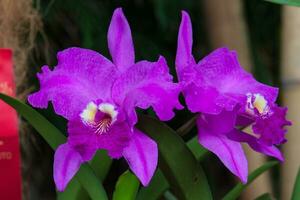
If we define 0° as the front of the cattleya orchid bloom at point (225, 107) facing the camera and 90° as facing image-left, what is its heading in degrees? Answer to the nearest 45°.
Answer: approximately 315°

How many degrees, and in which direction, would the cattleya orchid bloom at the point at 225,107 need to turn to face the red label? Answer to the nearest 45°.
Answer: approximately 135° to its right
